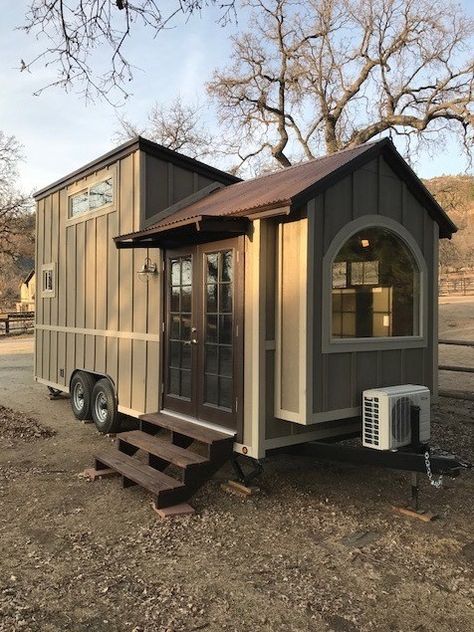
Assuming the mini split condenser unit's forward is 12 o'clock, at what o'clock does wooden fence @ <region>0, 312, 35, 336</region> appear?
The wooden fence is roughly at 6 o'clock from the mini split condenser unit.

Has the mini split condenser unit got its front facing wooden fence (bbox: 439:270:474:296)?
no

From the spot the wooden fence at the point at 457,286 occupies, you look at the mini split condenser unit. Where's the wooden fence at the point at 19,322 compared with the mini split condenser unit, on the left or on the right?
right

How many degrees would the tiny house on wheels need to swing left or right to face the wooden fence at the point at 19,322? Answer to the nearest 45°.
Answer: approximately 90° to its right

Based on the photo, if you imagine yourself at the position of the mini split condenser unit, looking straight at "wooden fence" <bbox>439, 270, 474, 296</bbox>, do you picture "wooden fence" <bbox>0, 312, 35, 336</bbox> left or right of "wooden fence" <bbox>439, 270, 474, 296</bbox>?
left
